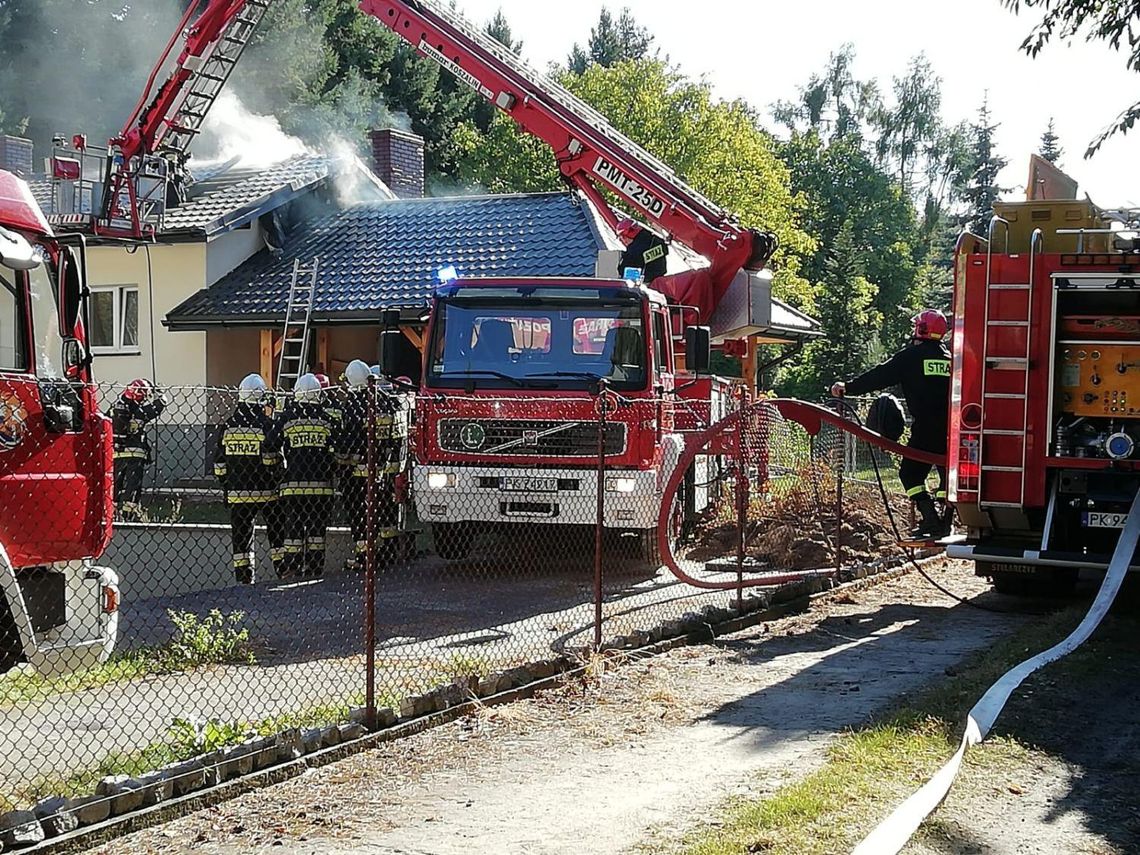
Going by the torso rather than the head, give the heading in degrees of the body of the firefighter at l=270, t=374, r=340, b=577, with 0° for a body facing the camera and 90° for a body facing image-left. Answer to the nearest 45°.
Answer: approximately 180°

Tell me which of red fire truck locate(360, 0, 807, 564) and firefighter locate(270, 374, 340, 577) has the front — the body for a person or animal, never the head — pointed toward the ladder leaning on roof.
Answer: the firefighter

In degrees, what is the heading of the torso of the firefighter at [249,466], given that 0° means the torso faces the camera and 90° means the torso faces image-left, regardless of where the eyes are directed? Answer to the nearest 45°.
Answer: approximately 180°

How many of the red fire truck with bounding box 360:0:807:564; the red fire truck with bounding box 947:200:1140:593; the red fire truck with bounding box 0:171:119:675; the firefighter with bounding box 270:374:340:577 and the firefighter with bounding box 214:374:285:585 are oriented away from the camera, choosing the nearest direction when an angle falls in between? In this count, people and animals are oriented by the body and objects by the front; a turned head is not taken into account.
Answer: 3

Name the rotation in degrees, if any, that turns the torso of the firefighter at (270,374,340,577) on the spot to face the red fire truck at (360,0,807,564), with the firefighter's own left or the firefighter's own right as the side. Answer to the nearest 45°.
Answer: approximately 90° to the firefighter's own right

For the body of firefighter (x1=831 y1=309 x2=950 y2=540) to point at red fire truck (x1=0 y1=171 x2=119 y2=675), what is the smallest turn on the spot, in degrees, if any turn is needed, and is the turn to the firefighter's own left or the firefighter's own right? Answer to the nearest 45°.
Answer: approximately 90° to the firefighter's own left

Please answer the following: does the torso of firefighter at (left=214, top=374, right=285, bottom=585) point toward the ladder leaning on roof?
yes

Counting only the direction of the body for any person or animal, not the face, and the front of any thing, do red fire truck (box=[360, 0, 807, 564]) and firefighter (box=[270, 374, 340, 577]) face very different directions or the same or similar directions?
very different directions

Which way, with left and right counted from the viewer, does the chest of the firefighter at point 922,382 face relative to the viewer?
facing away from the viewer and to the left of the viewer

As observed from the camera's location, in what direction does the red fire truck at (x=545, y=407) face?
facing the viewer

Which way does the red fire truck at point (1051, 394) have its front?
away from the camera

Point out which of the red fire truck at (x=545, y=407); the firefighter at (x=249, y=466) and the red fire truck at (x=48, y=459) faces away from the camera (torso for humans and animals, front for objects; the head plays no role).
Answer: the firefighter
